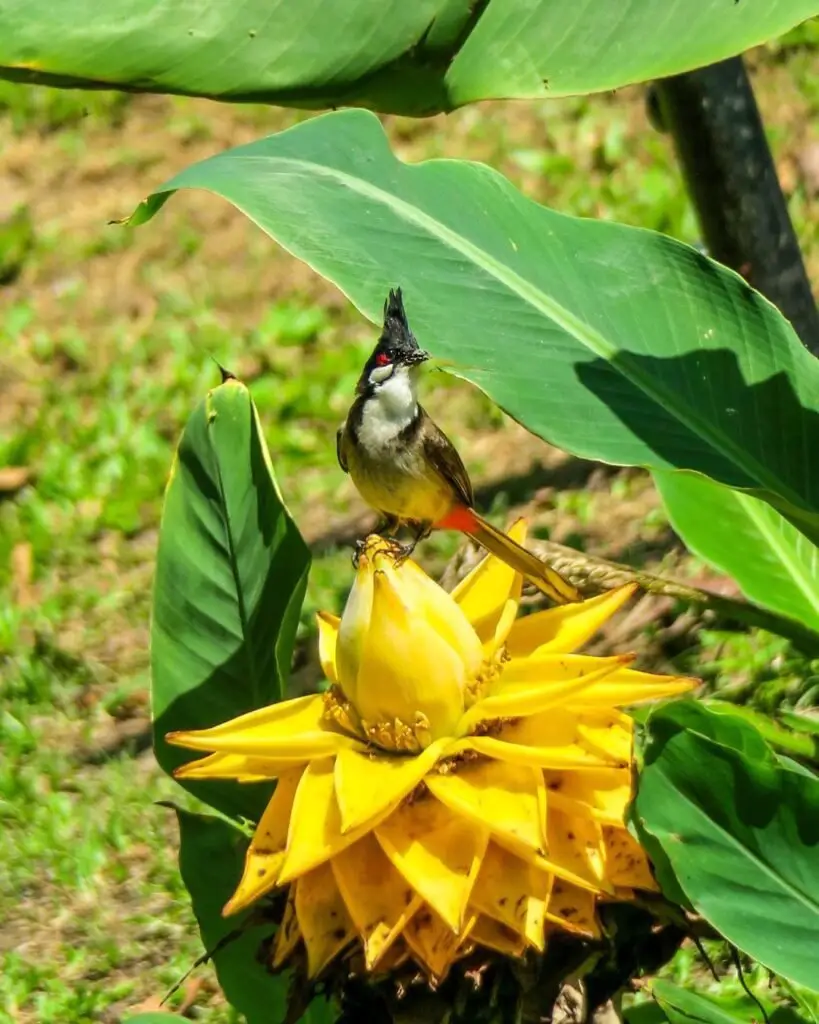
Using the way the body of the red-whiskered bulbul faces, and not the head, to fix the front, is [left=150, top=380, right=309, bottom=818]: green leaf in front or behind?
in front

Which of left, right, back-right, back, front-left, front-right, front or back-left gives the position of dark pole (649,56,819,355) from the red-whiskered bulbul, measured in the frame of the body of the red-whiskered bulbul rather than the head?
back

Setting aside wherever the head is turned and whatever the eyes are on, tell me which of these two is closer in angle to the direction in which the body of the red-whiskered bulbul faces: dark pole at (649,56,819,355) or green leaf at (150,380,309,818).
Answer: the green leaf

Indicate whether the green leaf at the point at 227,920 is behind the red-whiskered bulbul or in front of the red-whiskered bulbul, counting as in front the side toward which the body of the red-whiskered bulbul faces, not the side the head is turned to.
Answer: in front

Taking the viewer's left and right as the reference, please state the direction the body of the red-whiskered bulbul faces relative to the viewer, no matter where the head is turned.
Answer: facing the viewer and to the left of the viewer

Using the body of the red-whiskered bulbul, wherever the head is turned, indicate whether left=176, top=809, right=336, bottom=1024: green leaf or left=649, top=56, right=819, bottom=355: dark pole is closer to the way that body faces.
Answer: the green leaf

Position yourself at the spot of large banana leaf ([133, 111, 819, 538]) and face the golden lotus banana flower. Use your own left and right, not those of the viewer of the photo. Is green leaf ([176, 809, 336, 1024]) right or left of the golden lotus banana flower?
right

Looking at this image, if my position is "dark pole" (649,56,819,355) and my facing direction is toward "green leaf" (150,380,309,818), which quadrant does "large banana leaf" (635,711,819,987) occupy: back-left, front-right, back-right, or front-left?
front-left
